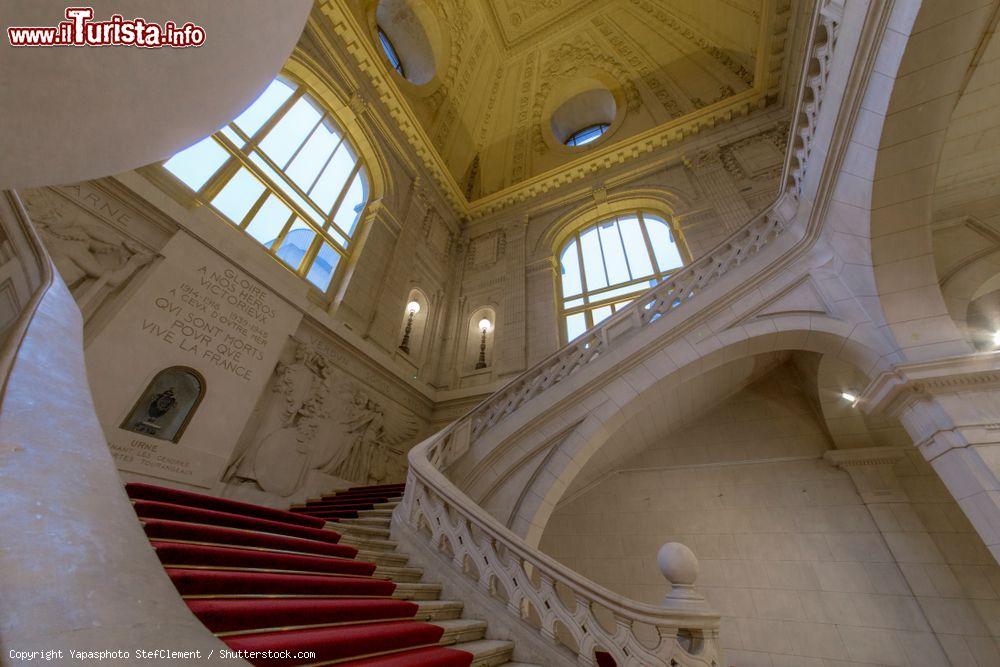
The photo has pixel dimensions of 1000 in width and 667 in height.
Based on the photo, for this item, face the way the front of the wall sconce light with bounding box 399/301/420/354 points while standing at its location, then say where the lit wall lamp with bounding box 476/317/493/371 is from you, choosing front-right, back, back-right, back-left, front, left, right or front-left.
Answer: front-left

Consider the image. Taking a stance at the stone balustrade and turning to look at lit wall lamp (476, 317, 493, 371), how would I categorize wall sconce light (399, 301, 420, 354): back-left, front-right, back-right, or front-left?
front-left

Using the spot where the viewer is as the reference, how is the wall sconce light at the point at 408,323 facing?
facing the viewer and to the right of the viewer

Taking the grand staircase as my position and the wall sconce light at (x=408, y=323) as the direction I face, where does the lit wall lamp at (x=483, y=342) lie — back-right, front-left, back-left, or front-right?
front-right

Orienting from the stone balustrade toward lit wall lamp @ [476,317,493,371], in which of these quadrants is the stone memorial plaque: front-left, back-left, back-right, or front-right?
front-left

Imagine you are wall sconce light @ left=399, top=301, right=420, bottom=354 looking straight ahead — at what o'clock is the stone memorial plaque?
The stone memorial plaque is roughly at 3 o'clock from the wall sconce light.
